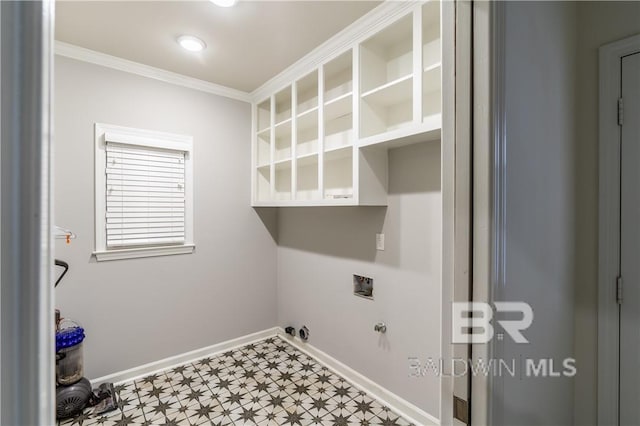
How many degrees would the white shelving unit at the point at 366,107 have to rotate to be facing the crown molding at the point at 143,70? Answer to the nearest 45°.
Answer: approximately 45° to its right

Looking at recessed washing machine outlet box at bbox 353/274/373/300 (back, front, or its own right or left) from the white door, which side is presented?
left

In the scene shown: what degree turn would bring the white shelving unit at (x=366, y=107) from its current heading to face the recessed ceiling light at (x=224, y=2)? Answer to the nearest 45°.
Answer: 0° — it already faces it

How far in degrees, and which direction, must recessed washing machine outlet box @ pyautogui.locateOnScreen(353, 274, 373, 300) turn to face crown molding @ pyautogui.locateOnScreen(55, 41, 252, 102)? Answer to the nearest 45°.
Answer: approximately 45° to its right

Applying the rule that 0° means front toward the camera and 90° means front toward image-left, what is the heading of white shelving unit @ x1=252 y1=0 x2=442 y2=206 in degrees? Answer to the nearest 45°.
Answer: approximately 45°

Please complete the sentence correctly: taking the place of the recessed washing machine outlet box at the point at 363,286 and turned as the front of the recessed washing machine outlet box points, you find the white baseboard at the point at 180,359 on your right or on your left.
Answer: on your right

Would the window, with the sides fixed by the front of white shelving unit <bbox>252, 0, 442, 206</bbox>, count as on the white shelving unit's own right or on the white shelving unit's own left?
on the white shelving unit's own right

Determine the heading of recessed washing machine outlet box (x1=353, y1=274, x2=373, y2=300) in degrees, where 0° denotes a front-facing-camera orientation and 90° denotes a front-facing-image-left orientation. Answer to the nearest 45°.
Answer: approximately 45°
